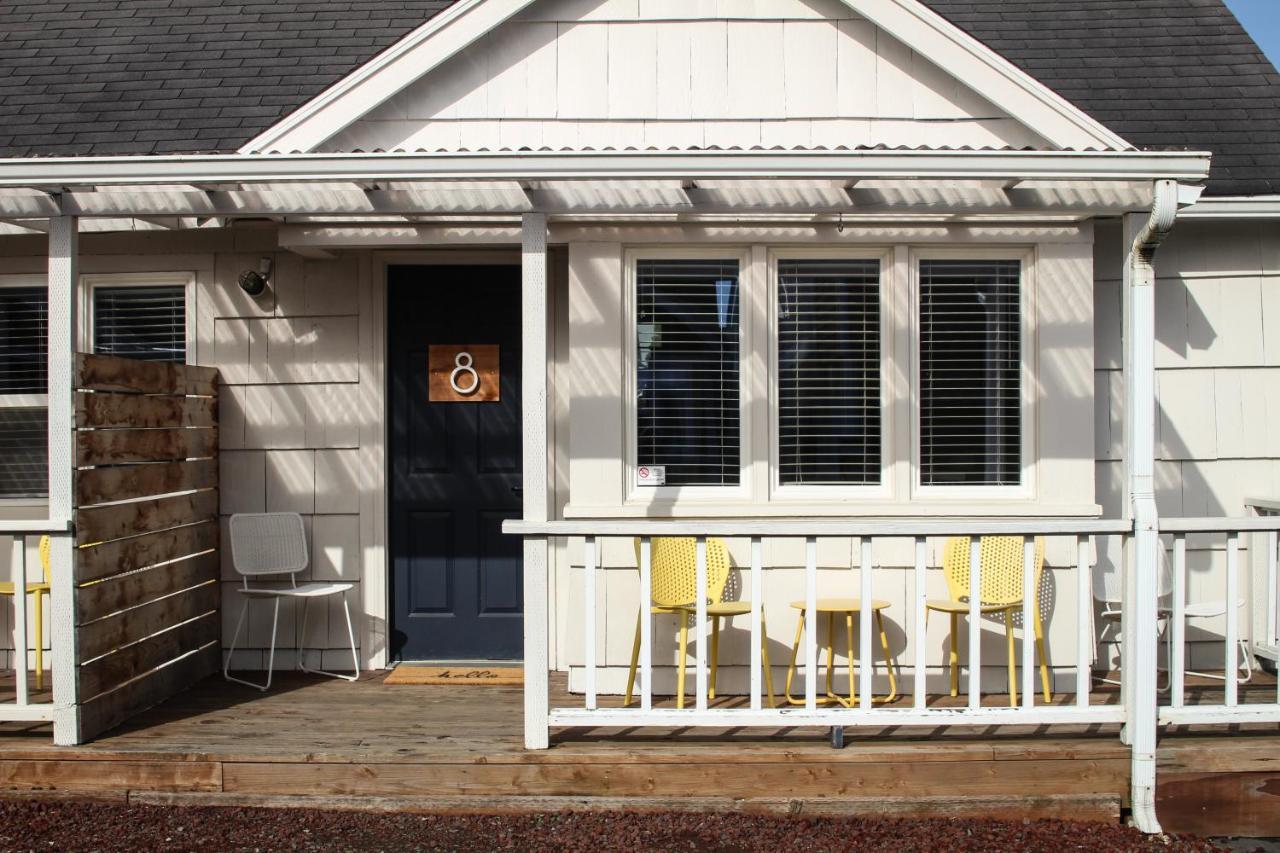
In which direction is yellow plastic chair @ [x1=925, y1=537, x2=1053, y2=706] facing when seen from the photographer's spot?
facing the viewer and to the left of the viewer

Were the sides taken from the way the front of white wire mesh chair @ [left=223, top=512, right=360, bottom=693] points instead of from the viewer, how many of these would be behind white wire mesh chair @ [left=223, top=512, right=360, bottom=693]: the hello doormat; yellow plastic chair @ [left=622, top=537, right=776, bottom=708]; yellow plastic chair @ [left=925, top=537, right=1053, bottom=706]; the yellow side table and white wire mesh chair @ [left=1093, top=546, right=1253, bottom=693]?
0

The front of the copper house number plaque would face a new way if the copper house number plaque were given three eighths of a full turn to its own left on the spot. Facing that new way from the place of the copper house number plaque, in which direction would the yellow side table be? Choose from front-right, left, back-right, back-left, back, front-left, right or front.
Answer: right

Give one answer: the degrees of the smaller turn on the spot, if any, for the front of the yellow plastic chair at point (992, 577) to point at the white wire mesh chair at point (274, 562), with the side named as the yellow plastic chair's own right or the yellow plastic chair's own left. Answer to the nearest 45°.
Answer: approximately 45° to the yellow plastic chair's own right

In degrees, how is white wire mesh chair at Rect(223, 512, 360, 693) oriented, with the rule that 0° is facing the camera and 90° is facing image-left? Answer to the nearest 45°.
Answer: approximately 315°

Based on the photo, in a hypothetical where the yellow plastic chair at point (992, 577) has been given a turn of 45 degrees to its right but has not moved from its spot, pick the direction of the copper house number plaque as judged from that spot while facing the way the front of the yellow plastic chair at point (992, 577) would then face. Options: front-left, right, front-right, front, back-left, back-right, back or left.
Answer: front

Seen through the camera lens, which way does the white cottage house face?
facing the viewer

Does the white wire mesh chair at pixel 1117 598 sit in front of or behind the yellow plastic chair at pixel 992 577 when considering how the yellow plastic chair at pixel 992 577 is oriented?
behind

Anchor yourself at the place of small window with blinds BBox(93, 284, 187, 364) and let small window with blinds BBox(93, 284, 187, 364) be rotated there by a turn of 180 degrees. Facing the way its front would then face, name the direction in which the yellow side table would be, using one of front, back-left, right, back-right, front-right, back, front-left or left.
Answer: back-right

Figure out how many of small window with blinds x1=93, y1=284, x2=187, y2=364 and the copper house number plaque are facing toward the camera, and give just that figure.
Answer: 2

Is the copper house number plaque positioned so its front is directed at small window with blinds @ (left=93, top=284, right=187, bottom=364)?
no

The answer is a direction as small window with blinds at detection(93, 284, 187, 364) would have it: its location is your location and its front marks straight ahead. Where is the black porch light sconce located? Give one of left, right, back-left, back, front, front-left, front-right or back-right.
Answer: front-left
